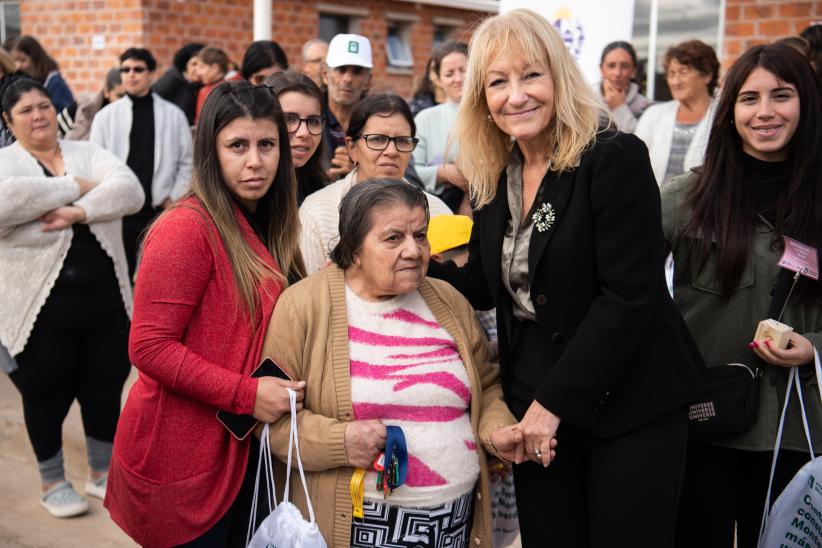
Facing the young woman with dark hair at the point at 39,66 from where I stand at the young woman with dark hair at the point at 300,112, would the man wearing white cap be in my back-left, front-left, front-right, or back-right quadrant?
front-right

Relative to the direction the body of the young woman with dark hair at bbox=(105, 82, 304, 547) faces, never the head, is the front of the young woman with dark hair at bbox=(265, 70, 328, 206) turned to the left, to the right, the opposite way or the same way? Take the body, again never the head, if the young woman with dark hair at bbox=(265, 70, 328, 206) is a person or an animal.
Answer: the same way

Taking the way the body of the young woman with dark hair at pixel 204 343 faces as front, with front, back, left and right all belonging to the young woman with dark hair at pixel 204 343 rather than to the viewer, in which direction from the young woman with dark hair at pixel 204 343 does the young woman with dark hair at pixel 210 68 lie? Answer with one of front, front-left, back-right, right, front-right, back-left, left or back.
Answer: back-left

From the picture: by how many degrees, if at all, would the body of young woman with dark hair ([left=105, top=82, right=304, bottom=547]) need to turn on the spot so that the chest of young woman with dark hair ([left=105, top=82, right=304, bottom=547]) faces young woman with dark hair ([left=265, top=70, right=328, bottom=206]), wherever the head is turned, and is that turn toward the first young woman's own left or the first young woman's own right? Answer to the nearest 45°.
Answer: approximately 135° to the first young woman's own left

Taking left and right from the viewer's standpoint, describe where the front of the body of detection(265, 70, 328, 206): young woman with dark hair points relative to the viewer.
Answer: facing the viewer and to the right of the viewer

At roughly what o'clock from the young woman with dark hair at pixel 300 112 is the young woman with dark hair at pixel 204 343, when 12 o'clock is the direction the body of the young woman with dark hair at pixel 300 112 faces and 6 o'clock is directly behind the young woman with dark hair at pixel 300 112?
the young woman with dark hair at pixel 204 343 is roughly at 2 o'clock from the young woman with dark hair at pixel 300 112.

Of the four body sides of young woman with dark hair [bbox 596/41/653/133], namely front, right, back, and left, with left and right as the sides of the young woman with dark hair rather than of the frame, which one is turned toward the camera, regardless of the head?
front

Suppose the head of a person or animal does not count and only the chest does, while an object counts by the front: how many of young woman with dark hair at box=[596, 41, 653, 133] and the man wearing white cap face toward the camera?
2

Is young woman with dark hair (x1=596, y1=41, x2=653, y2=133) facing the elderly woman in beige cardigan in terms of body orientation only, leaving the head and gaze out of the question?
yes

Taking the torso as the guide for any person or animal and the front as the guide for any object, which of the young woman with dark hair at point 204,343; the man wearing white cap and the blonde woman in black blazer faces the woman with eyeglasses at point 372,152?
the man wearing white cap

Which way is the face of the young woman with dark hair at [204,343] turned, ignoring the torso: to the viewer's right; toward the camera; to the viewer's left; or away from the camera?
toward the camera

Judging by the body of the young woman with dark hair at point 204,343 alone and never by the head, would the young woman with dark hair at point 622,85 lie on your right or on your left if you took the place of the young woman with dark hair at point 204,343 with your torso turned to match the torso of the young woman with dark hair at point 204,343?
on your left

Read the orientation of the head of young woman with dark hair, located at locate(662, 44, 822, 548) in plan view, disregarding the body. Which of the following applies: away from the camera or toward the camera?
toward the camera

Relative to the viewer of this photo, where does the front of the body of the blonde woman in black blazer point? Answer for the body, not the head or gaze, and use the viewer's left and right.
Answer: facing the viewer and to the left of the viewer

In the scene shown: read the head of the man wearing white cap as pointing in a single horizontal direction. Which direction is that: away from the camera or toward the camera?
toward the camera

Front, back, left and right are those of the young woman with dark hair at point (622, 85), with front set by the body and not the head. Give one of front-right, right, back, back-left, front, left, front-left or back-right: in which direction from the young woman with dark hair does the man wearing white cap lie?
front-right

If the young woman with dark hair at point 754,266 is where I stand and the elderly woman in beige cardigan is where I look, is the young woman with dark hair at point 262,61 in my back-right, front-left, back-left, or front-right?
front-right
